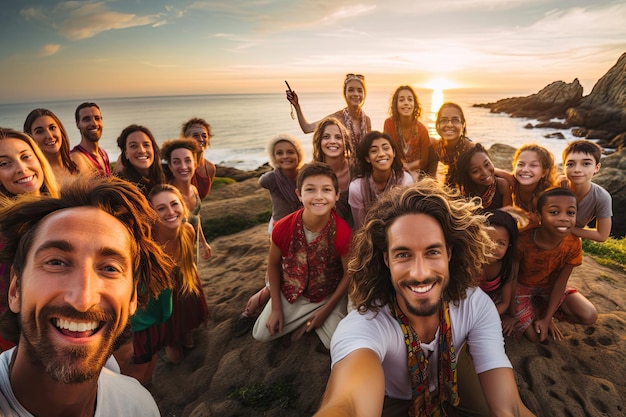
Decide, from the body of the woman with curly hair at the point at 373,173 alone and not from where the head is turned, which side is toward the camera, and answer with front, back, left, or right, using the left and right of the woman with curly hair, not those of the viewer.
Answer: front

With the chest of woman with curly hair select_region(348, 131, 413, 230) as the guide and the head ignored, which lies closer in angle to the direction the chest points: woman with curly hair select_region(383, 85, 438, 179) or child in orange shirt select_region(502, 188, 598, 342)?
the child in orange shirt

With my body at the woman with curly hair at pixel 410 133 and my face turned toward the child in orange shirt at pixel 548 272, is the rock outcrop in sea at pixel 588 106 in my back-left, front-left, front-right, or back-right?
back-left

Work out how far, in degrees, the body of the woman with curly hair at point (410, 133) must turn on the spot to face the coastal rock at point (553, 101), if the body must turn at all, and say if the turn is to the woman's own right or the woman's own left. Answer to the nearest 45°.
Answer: approximately 180°

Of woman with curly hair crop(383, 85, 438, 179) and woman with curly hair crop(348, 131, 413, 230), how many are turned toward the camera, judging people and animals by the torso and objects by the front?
2

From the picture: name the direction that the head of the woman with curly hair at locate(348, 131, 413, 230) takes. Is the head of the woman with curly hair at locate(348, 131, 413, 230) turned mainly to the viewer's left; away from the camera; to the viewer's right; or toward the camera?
toward the camera

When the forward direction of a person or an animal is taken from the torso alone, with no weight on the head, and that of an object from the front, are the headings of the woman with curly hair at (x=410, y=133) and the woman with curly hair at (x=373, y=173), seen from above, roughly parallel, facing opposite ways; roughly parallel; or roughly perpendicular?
roughly parallel

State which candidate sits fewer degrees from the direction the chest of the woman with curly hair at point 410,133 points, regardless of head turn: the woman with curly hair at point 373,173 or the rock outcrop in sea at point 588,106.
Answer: the woman with curly hair

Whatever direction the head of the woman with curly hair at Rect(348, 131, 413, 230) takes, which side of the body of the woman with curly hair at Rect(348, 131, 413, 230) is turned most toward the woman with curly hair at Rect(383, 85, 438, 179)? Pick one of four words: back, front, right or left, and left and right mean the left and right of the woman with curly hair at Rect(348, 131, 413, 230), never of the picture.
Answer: back

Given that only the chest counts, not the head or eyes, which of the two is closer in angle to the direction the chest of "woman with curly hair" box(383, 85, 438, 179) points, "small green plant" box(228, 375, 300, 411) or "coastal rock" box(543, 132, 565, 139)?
the small green plant

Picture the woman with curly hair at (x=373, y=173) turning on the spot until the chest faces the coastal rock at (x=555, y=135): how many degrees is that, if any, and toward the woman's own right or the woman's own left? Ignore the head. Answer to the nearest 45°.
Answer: approximately 135° to the woman's own left

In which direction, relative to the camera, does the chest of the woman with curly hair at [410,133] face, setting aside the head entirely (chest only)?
toward the camera

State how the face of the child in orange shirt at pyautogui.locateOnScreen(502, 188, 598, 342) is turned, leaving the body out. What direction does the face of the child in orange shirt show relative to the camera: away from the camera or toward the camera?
toward the camera

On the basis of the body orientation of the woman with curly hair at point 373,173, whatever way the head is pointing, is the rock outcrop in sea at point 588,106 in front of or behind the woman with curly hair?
behind

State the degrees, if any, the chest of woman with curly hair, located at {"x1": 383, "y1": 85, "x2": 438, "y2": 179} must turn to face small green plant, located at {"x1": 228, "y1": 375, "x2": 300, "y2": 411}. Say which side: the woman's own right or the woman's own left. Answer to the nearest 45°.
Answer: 0° — they already face it

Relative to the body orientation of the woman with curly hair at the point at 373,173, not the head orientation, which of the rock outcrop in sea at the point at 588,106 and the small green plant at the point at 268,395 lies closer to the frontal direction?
the small green plant
